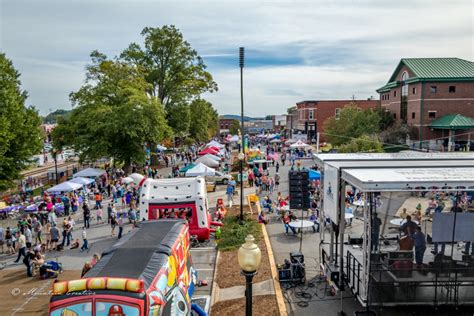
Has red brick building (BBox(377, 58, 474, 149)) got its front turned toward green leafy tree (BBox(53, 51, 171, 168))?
yes

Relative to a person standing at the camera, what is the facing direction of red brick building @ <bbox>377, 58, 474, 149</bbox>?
facing the viewer and to the left of the viewer

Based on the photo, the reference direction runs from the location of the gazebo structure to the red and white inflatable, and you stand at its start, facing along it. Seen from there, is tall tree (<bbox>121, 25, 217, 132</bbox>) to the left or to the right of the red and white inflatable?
right

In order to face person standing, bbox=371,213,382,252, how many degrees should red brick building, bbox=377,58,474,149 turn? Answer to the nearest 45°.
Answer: approximately 45° to its left

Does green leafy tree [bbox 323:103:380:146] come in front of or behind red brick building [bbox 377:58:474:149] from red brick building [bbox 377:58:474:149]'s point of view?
in front

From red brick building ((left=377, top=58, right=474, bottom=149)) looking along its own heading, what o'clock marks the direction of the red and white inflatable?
The red and white inflatable is roughly at 11 o'clock from the red brick building.

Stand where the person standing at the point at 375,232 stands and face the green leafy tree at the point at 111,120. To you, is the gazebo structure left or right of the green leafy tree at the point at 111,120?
right
